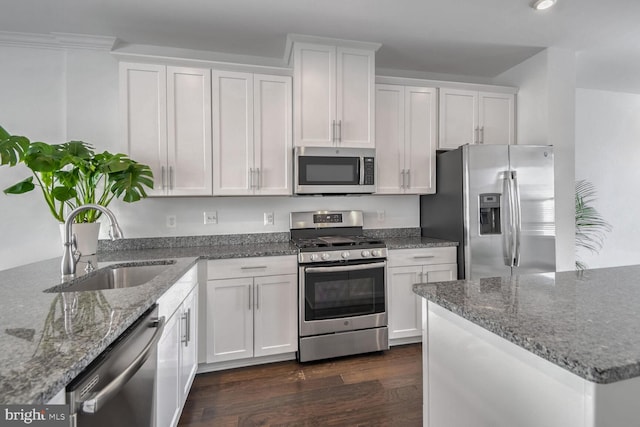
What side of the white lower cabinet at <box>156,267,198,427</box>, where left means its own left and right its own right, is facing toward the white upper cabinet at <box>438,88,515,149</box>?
front

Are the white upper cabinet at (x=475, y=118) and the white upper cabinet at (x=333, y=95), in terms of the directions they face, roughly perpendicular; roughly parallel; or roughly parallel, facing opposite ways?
roughly parallel

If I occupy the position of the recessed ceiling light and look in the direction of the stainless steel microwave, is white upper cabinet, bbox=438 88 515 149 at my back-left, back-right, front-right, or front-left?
front-right

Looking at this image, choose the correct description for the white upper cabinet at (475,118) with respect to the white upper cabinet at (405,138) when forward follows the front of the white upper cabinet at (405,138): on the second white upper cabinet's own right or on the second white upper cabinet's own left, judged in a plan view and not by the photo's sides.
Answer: on the second white upper cabinet's own left

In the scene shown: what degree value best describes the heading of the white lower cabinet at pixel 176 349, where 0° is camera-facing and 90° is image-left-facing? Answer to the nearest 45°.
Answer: approximately 270°

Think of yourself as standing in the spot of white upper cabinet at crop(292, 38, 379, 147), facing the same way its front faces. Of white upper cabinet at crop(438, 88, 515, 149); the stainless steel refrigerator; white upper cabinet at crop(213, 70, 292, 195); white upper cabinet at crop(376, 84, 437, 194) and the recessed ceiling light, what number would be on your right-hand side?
1

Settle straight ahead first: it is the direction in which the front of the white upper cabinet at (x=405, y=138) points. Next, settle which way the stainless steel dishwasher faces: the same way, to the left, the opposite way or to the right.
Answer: to the left

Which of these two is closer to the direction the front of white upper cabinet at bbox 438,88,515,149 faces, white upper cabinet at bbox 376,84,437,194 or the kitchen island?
the kitchen island

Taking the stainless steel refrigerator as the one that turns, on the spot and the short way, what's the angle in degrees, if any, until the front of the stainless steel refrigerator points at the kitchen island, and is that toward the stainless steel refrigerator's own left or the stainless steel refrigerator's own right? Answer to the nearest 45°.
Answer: approximately 45° to the stainless steel refrigerator's own right

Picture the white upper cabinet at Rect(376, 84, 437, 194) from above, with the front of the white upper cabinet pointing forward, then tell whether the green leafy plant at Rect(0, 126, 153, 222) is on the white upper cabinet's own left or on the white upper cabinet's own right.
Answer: on the white upper cabinet's own right

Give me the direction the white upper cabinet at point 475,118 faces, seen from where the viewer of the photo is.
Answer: facing the viewer and to the right of the viewer

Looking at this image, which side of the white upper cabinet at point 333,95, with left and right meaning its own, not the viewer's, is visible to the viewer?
front

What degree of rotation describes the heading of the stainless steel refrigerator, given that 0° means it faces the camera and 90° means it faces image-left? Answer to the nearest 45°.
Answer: approximately 315°

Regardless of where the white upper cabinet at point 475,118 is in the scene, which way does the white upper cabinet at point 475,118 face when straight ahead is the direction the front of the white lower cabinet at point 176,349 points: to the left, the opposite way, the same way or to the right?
to the right

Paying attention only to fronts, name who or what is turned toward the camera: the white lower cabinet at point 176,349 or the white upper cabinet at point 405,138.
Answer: the white upper cabinet

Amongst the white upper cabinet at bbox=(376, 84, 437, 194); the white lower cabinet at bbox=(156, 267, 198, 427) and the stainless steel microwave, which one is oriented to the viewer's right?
the white lower cabinet

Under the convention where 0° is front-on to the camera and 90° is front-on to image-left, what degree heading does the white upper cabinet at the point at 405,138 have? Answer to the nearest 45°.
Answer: approximately 0°

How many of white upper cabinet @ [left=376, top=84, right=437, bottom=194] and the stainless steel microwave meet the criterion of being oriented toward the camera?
2

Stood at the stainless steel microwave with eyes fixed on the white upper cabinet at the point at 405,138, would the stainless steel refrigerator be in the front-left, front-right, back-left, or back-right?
front-right
